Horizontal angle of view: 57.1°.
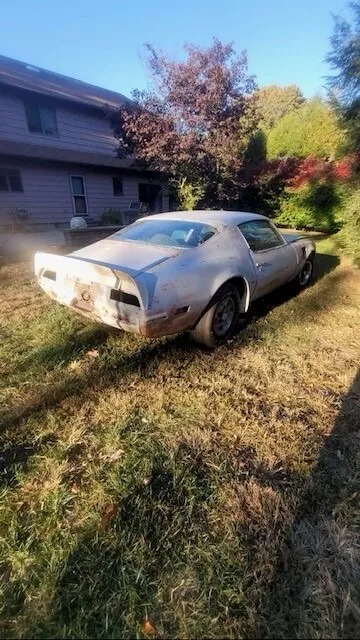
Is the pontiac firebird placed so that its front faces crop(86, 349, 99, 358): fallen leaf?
no

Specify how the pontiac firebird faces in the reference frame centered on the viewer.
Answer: facing away from the viewer and to the right of the viewer

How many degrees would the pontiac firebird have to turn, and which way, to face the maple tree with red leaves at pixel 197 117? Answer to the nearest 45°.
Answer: approximately 45° to its left

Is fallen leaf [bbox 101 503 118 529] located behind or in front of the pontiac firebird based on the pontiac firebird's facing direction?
behind

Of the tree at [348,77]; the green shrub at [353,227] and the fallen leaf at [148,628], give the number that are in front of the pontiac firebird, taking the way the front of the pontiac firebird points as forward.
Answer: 2

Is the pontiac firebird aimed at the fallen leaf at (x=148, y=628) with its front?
no

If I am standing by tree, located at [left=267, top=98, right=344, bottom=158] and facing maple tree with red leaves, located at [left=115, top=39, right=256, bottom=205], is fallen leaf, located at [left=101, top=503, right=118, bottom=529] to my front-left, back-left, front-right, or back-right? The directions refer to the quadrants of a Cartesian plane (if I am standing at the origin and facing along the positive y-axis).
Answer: front-left

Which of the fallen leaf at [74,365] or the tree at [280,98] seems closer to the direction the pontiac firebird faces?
the tree

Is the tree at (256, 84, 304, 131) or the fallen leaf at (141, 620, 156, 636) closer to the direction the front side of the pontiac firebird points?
the tree

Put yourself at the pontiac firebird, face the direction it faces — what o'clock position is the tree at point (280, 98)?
The tree is roughly at 11 o'clock from the pontiac firebird.

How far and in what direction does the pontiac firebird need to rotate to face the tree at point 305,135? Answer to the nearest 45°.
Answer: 0° — it already faces it

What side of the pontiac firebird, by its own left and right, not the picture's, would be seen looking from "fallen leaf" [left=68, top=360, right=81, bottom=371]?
back

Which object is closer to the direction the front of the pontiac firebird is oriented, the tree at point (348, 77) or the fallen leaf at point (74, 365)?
the tree

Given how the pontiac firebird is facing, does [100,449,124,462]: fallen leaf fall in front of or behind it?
behind

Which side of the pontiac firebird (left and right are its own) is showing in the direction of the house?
left

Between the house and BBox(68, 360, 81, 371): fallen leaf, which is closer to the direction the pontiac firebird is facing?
the house

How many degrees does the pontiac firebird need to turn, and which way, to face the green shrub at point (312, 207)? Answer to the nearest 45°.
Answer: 0° — it already faces it

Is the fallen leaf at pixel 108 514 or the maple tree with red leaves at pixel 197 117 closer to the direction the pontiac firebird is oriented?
the maple tree with red leaves

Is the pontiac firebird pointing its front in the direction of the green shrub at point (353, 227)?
yes

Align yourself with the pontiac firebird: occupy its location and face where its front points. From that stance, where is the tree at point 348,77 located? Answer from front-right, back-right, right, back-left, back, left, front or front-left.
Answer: front

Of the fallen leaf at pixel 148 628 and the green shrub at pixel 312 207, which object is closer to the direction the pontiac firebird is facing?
the green shrub
